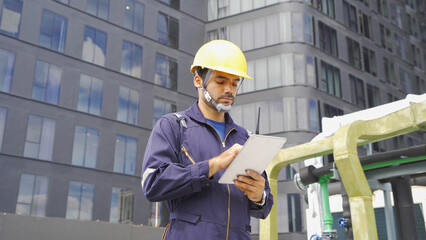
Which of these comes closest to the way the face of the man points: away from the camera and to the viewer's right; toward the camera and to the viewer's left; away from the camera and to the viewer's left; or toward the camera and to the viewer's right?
toward the camera and to the viewer's right

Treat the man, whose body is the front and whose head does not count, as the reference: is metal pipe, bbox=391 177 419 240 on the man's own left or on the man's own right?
on the man's own left

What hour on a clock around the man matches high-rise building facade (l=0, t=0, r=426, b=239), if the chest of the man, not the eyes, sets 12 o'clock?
The high-rise building facade is roughly at 7 o'clock from the man.

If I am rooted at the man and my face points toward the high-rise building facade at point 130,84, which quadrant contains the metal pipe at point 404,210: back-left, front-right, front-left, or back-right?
front-right

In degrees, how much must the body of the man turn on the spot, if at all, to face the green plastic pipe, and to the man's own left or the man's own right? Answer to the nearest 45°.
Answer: approximately 135° to the man's own left

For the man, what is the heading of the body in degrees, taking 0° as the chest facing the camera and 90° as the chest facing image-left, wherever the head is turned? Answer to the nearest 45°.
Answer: approximately 315°
